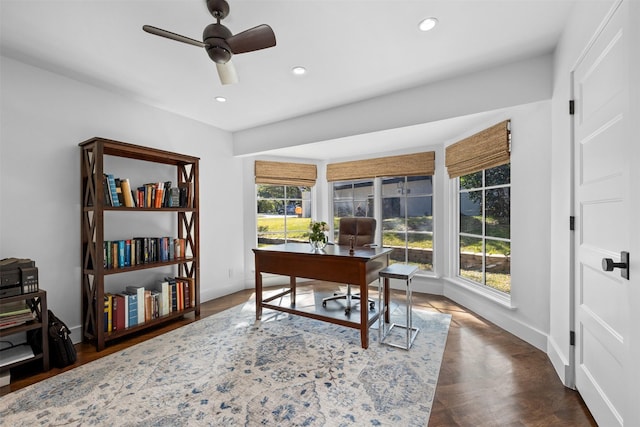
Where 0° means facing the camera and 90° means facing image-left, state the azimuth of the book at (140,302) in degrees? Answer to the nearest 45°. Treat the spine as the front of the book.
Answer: approximately 315°

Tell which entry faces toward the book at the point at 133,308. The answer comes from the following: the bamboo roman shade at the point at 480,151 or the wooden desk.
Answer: the bamboo roman shade

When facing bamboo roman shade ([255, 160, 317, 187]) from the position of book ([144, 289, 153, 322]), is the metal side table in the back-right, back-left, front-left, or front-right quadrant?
front-right

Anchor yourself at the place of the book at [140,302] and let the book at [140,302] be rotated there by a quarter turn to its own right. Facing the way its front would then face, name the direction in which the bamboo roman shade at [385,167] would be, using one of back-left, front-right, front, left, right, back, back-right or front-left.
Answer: back-left

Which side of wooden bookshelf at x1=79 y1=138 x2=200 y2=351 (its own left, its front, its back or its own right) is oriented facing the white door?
front

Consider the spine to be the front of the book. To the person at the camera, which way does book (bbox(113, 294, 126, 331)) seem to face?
facing the viewer and to the right of the viewer

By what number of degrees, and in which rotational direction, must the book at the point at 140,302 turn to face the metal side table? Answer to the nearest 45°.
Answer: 0° — it already faces it

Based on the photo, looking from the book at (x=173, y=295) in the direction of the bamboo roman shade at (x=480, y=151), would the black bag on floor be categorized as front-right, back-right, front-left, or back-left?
back-right

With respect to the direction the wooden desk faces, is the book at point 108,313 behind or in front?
behind

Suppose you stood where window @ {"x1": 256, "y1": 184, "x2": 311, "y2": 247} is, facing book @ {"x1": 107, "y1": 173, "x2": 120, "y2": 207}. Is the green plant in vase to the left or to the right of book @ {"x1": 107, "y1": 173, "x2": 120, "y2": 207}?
left

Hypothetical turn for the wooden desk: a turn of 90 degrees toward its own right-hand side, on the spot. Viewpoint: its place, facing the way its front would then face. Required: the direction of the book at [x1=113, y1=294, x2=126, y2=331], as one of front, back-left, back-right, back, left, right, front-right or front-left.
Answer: back-right

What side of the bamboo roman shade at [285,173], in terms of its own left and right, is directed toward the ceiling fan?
front
